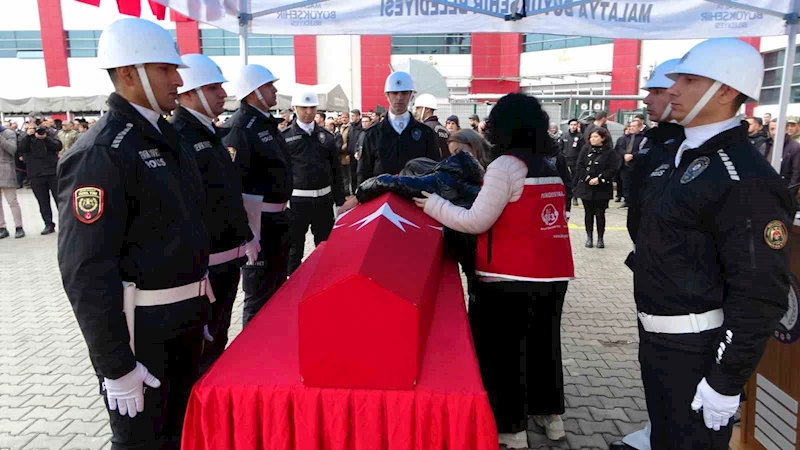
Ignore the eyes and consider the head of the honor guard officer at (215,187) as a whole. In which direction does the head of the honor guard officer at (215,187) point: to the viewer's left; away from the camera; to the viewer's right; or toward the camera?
to the viewer's right

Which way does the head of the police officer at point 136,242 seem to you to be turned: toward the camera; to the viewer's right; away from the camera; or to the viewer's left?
to the viewer's right

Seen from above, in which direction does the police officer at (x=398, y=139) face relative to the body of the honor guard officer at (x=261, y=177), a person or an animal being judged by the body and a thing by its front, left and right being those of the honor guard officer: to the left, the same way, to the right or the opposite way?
to the right

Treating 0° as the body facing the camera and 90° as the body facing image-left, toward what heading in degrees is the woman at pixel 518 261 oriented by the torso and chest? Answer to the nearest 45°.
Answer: approximately 135°

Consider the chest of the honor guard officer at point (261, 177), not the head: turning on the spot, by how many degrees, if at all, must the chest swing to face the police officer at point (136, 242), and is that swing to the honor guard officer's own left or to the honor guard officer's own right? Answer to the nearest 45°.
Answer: approximately 90° to the honor guard officer's own right

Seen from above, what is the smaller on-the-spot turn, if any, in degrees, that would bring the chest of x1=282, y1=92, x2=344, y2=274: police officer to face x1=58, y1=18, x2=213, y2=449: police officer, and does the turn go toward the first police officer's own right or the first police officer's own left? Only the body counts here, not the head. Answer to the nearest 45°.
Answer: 0° — they already face them

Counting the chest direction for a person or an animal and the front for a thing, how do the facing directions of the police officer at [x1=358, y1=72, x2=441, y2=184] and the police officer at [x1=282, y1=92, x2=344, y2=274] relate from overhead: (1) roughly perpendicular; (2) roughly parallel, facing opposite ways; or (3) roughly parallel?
roughly parallel

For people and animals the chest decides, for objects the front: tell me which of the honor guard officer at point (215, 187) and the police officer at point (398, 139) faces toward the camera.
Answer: the police officer

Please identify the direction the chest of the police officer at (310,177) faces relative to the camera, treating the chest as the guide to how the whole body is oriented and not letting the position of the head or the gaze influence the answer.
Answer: toward the camera

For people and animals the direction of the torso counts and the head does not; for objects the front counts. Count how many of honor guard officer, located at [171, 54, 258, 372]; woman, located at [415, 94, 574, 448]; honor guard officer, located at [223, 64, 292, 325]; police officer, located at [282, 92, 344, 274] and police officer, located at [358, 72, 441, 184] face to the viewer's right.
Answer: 2

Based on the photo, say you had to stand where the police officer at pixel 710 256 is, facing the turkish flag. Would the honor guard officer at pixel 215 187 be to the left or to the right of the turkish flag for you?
right

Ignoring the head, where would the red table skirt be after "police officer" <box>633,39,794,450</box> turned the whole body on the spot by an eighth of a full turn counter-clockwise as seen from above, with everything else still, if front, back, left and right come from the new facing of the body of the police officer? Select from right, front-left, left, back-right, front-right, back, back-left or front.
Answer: front-right

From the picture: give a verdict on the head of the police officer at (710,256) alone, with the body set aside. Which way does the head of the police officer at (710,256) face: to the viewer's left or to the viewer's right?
to the viewer's left

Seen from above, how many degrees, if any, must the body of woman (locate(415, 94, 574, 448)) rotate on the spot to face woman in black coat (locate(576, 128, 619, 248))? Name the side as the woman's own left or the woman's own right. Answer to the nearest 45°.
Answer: approximately 45° to the woman's own right

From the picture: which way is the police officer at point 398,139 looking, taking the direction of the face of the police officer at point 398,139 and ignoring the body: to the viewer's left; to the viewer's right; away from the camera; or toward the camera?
toward the camera

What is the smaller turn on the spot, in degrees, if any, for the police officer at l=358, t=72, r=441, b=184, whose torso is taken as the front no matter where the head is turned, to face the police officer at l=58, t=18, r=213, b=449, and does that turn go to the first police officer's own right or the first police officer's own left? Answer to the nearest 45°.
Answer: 0° — they already face them

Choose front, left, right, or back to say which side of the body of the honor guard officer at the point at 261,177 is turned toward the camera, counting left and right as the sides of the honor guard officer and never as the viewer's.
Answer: right

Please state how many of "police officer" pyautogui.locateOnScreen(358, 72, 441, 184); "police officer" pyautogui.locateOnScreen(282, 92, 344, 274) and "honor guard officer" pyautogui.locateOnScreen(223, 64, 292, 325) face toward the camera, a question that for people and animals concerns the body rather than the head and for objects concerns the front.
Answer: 2

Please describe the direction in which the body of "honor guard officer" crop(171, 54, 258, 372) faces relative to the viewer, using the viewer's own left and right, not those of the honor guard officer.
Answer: facing to the right of the viewer

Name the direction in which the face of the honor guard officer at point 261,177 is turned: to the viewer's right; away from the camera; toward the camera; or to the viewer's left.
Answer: to the viewer's right
